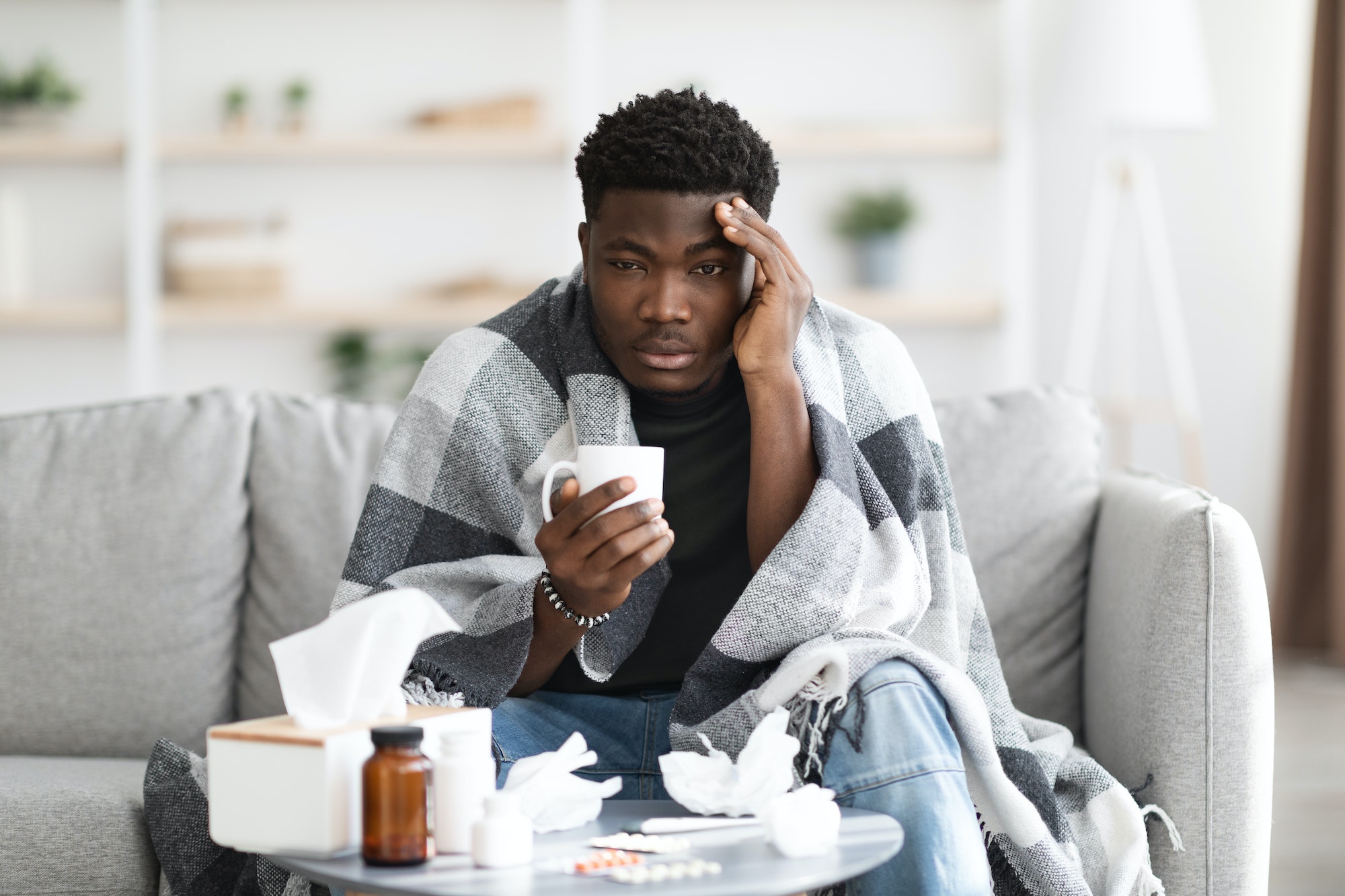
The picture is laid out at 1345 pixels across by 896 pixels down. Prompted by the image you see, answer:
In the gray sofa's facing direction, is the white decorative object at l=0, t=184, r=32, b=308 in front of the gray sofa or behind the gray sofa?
behind

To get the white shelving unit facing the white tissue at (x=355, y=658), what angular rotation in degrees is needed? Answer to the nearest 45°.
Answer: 0° — it already faces it

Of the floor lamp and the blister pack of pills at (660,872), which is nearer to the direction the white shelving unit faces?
the blister pack of pills

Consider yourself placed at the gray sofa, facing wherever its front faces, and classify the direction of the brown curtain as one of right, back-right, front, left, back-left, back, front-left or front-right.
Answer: back-left

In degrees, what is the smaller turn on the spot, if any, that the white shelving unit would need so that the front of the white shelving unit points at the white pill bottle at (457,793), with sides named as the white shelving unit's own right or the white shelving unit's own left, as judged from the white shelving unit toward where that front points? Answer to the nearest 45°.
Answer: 0° — it already faces it

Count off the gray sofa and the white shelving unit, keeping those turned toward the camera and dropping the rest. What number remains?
2

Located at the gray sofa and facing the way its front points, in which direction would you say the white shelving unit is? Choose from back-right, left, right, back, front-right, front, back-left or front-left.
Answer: back

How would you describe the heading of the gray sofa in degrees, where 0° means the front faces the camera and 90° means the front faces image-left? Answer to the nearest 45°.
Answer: approximately 0°
